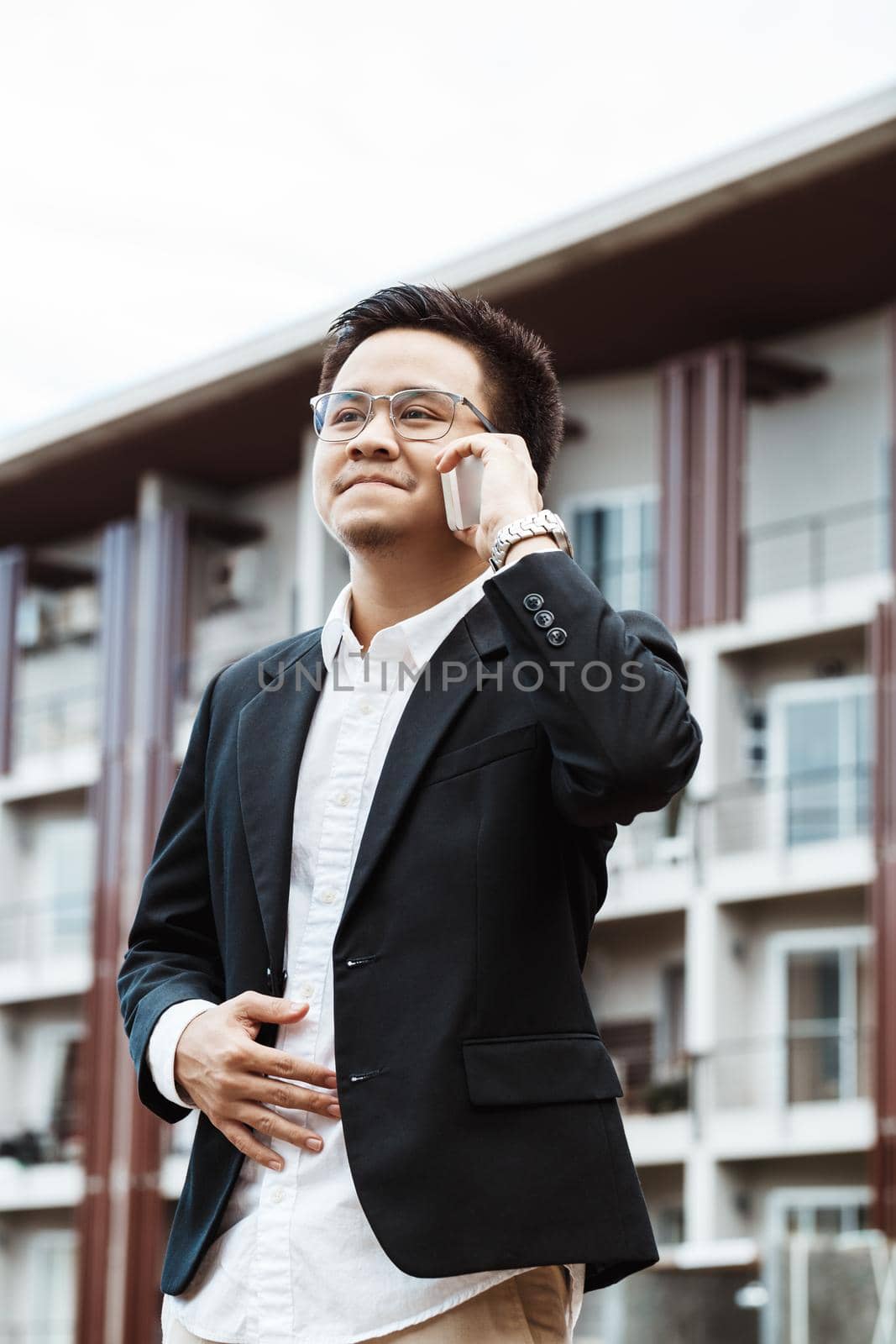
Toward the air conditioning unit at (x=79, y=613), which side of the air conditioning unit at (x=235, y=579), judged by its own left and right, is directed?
right

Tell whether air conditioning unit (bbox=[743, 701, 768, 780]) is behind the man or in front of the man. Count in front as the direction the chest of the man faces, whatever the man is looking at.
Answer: behind

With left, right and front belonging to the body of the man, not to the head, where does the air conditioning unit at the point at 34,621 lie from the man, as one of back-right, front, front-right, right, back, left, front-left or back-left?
back-right

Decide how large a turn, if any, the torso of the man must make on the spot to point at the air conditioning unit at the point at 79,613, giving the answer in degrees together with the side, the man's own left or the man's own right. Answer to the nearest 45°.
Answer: approximately 135° to the man's own right

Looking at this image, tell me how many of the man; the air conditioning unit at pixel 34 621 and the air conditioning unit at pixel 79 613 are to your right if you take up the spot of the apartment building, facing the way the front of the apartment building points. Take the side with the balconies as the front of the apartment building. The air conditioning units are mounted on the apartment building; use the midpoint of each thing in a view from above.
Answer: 2

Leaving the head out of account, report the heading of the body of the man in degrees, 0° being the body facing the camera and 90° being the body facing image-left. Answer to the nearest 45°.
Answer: approximately 45°

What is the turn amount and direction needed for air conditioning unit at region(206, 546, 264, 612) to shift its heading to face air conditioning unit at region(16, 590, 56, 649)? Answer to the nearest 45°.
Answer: approximately 90° to its right

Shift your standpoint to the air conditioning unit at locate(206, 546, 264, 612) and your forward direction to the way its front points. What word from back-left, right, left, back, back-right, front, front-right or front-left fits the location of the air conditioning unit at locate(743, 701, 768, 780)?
left

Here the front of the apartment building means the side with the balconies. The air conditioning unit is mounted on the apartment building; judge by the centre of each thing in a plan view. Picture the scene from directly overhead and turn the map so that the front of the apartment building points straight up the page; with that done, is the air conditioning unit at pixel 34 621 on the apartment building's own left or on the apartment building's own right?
on the apartment building's own right

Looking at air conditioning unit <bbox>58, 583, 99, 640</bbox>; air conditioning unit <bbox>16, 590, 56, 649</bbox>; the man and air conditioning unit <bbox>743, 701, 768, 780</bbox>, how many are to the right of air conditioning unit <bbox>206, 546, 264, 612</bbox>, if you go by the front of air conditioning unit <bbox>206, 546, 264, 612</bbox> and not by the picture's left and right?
2

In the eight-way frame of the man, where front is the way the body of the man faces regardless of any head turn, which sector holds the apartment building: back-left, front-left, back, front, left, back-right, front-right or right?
back-right
